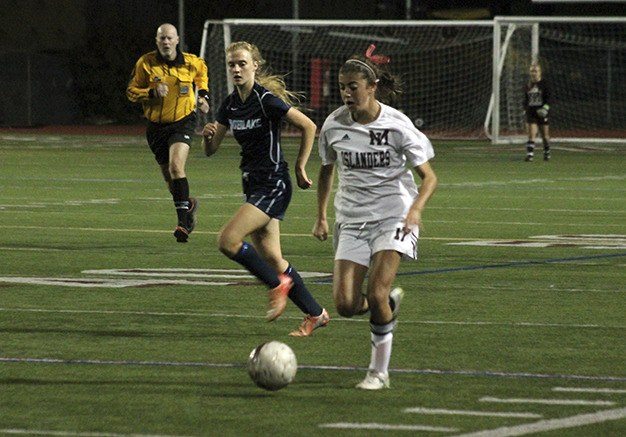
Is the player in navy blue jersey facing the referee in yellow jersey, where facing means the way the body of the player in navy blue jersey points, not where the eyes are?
no

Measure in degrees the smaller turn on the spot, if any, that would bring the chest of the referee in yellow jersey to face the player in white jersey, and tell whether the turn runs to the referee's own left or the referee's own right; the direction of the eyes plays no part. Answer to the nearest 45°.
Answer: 0° — they already face them

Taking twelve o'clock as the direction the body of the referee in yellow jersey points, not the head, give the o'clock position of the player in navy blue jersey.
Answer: The player in navy blue jersey is roughly at 12 o'clock from the referee in yellow jersey.

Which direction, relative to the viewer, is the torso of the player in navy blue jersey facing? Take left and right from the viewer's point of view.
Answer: facing the viewer and to the left of the viewer

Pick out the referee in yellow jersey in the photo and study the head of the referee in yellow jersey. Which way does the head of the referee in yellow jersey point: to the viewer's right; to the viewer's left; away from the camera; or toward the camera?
toward the camera

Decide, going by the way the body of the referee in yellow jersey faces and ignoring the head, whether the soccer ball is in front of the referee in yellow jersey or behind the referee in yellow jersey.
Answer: in front

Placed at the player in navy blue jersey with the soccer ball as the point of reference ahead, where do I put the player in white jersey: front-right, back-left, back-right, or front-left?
front-left

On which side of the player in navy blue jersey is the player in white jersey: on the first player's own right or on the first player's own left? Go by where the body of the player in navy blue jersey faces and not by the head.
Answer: on the first player's own left

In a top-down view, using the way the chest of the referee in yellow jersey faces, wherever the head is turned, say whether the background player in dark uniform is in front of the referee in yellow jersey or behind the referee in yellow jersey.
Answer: behind

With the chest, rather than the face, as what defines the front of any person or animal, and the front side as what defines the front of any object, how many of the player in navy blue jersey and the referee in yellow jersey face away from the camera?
0

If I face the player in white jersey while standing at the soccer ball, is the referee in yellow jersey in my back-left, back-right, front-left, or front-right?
front-left

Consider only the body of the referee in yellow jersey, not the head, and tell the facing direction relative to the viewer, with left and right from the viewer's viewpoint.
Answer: facing the viewer

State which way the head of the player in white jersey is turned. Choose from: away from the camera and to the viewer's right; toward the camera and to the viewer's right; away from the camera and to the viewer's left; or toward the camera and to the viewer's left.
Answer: toward the camera and to the viewer's left

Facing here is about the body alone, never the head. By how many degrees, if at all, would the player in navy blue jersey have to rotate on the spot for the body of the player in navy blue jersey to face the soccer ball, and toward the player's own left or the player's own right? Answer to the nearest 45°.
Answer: approximately 45° to the player's own left

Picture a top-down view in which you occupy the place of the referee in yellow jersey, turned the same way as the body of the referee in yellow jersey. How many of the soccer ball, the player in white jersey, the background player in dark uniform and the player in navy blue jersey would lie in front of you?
3
